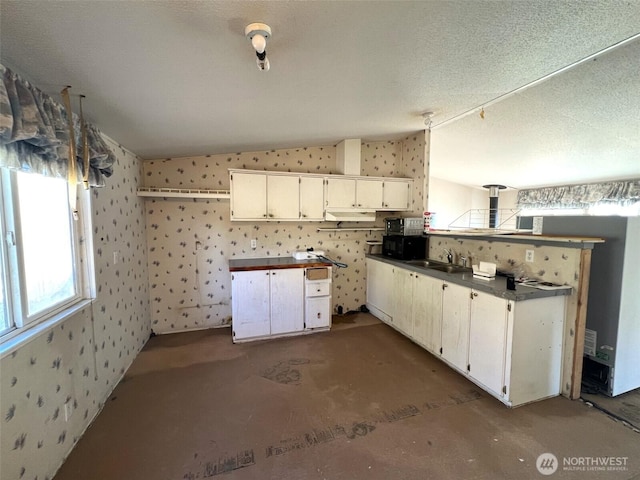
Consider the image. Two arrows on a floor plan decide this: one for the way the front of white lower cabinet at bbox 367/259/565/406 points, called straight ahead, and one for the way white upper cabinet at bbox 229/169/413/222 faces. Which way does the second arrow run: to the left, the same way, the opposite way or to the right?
to the left

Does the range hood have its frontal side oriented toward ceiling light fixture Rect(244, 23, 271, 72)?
yes

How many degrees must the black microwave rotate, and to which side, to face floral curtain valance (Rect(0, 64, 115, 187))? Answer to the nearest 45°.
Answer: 0° — it already faces it

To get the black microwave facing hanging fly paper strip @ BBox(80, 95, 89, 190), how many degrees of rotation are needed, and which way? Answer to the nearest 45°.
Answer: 0° — it already faces it

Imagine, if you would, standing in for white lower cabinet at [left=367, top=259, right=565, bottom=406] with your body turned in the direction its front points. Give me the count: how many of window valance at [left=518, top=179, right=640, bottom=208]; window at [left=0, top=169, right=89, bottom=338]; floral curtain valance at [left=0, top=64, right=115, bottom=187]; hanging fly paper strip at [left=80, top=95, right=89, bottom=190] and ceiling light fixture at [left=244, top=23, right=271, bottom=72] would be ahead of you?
4

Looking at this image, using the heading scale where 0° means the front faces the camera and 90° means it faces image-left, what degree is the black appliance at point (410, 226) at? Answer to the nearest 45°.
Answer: approximately 45°

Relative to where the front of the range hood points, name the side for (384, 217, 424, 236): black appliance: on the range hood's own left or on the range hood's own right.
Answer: on the range hood's own left

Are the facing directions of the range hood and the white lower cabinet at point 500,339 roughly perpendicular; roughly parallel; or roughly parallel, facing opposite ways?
roughly perpendicular

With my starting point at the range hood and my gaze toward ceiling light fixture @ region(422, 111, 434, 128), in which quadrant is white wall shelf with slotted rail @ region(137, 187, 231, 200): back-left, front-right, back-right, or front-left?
back-right
